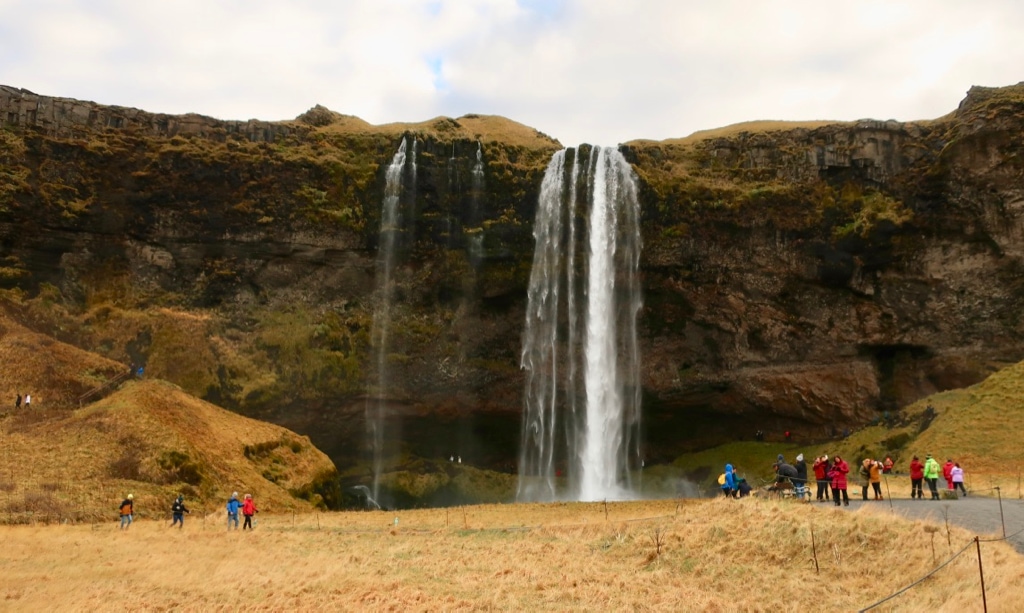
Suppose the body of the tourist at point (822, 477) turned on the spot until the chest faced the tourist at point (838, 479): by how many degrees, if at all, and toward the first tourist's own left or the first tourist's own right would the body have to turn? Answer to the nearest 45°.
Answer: approximately 180°

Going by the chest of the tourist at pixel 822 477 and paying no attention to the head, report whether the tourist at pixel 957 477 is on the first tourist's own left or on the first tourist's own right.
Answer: on the first tourist's own right

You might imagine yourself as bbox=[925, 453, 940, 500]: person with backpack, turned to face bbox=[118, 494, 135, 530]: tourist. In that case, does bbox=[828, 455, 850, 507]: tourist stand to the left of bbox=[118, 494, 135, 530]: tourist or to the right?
left

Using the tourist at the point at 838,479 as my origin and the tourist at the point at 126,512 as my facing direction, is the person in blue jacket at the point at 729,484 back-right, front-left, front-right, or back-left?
front-right
